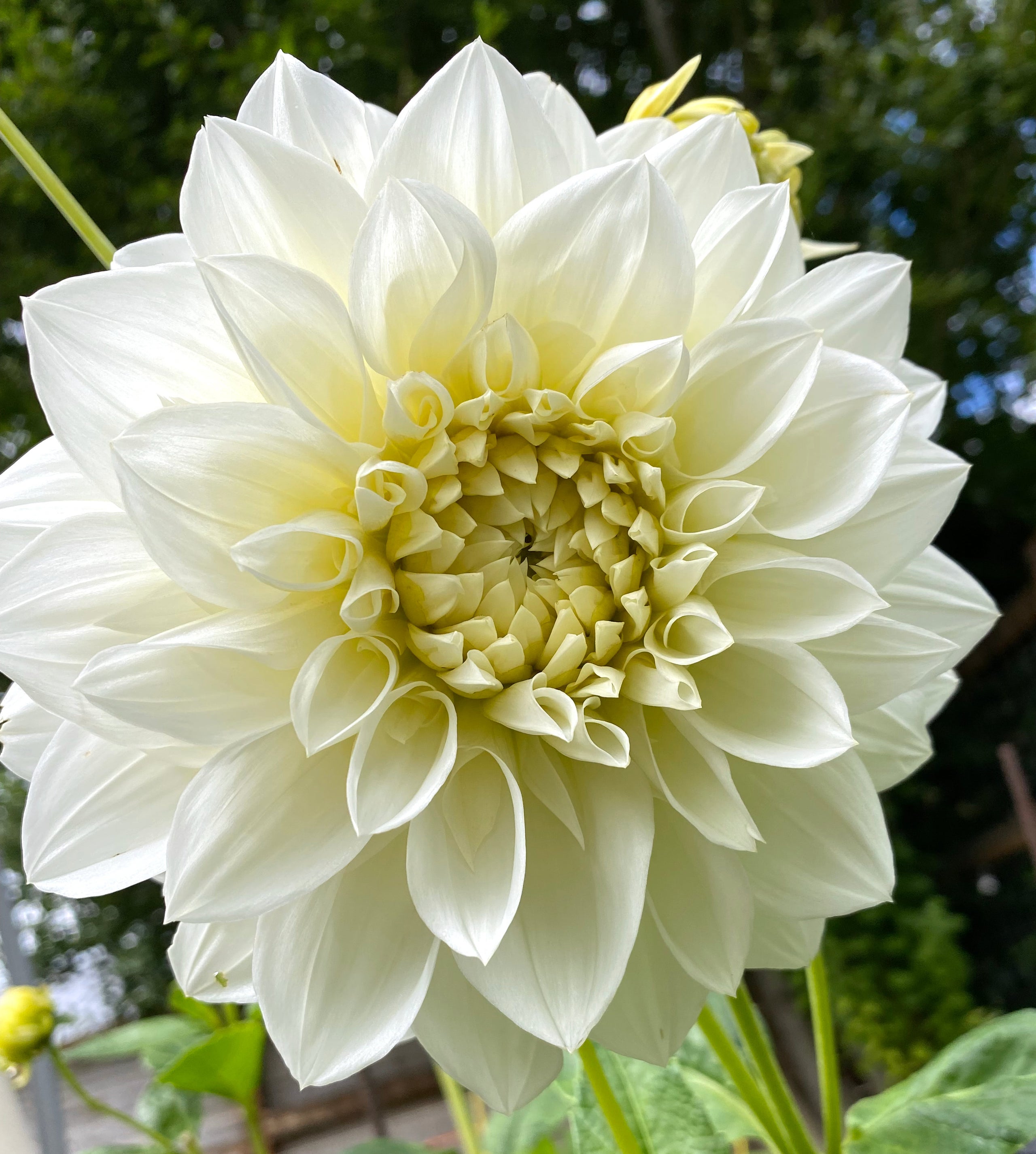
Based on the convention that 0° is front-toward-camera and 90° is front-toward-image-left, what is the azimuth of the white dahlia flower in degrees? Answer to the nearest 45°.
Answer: approximately 0°
